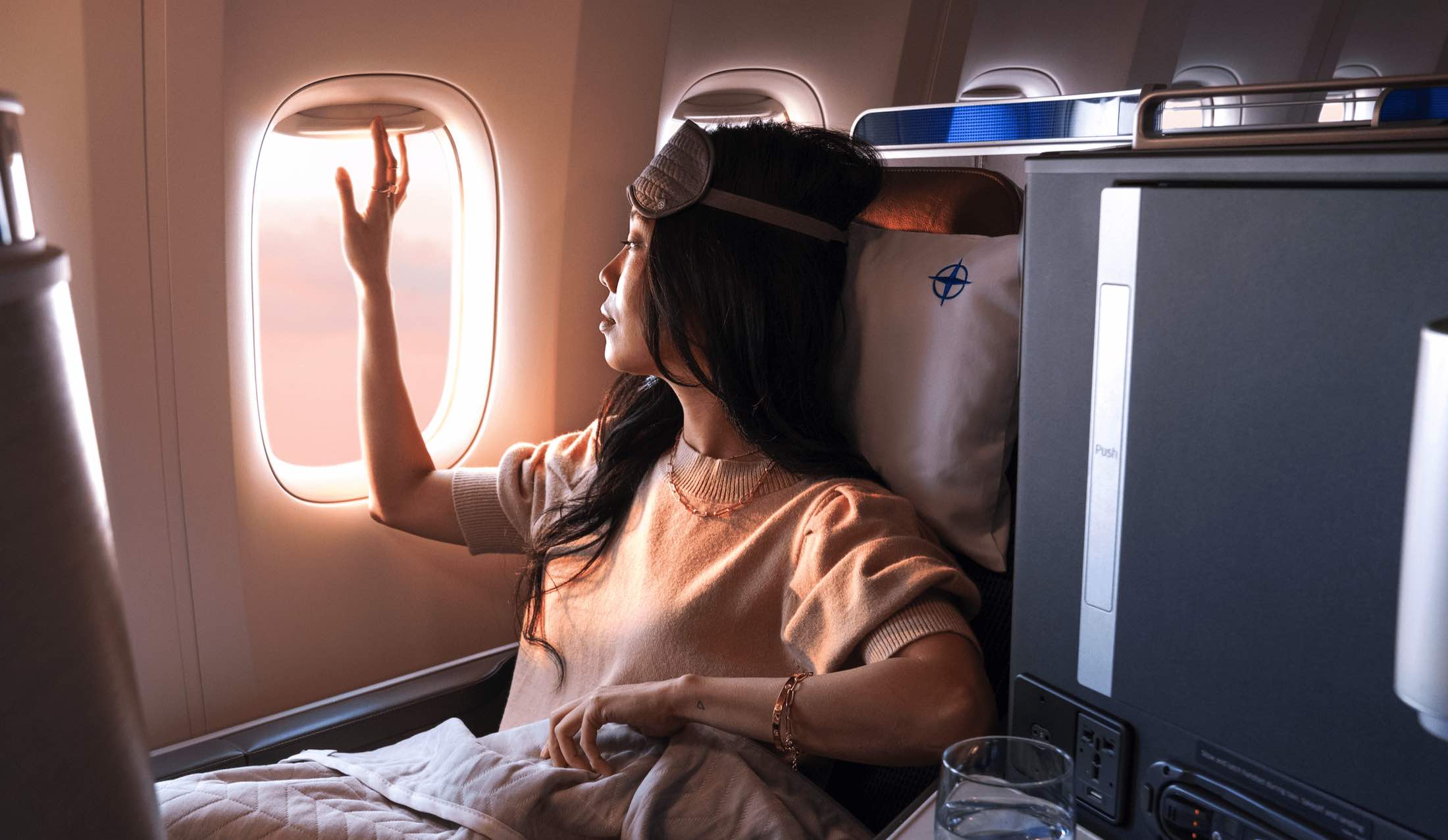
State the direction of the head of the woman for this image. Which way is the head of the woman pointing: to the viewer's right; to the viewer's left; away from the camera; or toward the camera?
to the viewer's left

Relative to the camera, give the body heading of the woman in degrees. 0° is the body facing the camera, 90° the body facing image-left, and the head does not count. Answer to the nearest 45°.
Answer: approximately 45°

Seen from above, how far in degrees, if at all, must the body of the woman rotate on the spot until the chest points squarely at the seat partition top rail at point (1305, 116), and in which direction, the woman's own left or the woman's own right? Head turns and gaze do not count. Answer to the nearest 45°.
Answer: approximately 90° to the woman's own left

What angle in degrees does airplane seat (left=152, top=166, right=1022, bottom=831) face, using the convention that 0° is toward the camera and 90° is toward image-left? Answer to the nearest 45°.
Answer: approximately 45°
